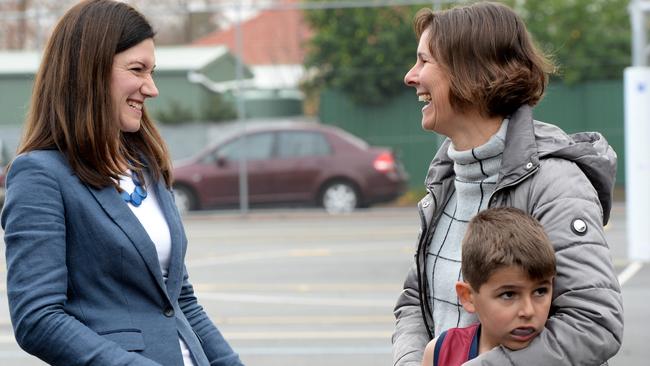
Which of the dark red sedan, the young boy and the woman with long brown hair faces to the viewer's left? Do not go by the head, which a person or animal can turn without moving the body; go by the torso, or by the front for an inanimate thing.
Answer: the dark red sedan

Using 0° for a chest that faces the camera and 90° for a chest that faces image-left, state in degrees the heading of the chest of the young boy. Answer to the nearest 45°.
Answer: approximately 315°

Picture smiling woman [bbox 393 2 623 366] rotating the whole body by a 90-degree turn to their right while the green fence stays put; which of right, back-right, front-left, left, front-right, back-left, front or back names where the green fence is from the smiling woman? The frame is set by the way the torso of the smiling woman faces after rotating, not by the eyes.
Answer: front-right

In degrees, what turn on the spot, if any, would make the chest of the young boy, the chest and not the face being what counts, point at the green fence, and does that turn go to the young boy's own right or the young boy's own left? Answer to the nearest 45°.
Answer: approximately 135° to the young boy's own left

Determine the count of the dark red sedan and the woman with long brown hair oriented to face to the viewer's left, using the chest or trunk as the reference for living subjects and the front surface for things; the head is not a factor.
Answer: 1

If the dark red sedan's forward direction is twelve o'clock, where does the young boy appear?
The young boy is roughly at 9 o'clock from the dark red sedan.

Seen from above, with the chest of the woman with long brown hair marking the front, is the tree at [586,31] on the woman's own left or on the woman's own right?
on the woman's own left

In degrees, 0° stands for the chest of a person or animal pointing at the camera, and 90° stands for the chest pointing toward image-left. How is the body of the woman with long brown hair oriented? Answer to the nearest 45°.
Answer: approximately 315°

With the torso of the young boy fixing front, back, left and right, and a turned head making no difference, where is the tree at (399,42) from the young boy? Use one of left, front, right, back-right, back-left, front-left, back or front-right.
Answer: back-left

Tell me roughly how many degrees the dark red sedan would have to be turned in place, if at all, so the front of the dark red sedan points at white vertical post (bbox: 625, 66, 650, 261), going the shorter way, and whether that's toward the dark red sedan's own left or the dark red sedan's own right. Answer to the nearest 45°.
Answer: approximately 135° to the dark red sedan's own left

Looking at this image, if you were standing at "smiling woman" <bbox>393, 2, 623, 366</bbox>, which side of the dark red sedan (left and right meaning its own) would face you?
left

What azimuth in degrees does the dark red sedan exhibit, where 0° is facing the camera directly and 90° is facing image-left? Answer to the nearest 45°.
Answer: approximately 90°
